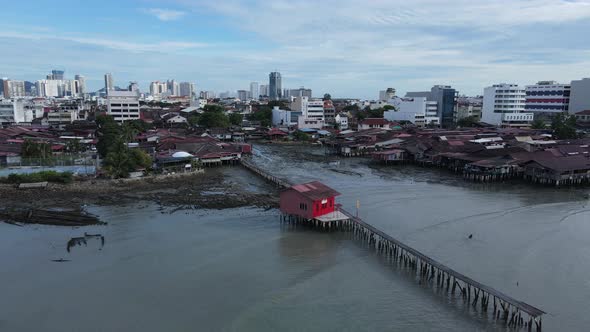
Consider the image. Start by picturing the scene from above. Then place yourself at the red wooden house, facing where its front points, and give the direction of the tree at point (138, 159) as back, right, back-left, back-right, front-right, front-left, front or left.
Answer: back

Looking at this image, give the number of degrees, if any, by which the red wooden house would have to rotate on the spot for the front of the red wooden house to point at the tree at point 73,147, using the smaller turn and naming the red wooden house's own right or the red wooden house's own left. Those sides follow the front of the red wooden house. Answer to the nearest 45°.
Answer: approximately 180°

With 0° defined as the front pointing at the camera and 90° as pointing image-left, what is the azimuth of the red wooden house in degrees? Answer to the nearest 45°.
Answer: approximately 315°
